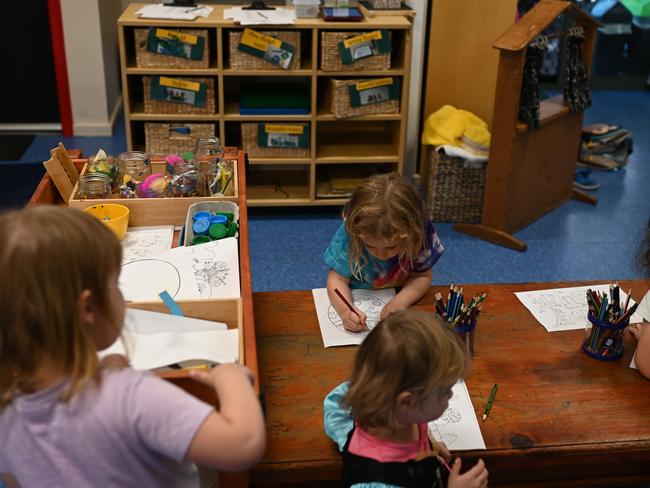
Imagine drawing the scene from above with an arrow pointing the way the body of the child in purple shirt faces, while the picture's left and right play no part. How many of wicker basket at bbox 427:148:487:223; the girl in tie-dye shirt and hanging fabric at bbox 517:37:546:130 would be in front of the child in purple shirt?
3

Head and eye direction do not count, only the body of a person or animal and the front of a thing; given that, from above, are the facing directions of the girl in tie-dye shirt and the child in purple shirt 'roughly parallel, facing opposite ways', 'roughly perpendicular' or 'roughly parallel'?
roughly parallel, facing opposite ways

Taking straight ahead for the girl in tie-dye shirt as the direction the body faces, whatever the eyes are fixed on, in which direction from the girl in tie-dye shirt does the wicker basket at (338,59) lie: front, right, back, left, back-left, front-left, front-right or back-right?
back

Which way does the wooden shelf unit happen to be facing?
toward the camera

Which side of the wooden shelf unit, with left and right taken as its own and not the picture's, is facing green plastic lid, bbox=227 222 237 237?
front

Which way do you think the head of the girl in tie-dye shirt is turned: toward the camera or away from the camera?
toward the camera

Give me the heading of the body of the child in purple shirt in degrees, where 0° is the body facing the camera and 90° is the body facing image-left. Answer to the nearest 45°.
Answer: approximately 225°

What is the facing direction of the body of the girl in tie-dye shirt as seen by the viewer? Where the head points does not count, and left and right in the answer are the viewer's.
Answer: facing the viewer

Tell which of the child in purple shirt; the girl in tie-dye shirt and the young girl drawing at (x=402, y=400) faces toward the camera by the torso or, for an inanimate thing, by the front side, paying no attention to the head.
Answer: the girl in tie-dye shirt
